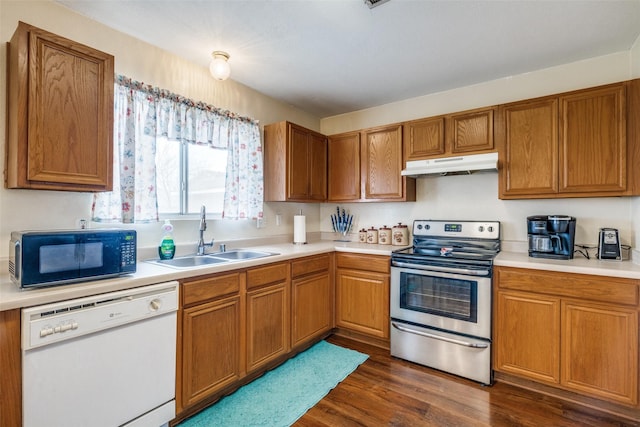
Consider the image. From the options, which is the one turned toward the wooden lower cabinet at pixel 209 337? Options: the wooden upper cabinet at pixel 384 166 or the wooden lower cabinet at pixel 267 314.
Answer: the wooden upper cabinet

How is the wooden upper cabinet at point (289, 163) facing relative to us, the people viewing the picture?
facing the viewer and to the right of the viewer

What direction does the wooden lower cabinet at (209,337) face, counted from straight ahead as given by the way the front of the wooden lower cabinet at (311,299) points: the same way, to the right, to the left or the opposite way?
the same way

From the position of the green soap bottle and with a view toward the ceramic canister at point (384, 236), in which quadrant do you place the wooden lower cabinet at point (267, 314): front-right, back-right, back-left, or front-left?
front-right

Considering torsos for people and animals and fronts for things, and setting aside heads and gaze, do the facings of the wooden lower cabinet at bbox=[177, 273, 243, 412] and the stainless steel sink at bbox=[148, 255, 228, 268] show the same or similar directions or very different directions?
same or similar directions

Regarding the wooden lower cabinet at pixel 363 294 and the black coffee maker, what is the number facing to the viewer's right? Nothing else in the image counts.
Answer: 0

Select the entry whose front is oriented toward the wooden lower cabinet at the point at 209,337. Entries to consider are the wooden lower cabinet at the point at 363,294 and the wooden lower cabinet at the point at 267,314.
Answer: the wooden lower cabinet at the point at 363,294

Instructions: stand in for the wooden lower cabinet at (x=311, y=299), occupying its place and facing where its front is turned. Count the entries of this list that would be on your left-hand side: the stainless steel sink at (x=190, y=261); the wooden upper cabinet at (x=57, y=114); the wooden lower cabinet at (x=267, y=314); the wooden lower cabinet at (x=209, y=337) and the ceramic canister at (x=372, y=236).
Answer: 1

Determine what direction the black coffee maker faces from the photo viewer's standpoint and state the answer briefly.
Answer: facing the viewer

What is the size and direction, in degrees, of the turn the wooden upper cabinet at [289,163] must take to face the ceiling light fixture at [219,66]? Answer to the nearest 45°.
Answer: approximately 90° to its right

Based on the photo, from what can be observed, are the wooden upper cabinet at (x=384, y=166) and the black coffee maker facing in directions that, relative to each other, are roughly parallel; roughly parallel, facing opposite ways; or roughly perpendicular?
roughly parallel

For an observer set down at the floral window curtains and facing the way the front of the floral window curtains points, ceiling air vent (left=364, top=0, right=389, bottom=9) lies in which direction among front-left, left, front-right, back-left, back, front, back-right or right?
front

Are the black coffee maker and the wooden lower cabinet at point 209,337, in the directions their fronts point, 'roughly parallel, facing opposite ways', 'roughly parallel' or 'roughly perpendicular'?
roughly perpendicular

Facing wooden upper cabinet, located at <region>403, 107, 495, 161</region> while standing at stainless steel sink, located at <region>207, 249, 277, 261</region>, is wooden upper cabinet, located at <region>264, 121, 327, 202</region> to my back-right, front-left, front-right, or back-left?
front-left

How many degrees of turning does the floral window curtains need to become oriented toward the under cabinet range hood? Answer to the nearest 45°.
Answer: approximately 45° to its left

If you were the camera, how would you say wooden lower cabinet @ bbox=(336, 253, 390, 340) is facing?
facing the viewer and to the left of the viewer

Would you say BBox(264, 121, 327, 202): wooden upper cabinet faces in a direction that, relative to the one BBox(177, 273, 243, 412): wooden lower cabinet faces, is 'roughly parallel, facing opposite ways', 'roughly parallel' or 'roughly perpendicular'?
roughly parallel

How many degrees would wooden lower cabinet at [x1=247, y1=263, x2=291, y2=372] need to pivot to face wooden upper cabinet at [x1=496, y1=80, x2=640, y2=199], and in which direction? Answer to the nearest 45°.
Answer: approximately 45° to its left

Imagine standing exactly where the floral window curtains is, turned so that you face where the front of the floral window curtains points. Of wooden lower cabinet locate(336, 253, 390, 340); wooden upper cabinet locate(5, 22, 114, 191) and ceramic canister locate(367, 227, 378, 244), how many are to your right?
1

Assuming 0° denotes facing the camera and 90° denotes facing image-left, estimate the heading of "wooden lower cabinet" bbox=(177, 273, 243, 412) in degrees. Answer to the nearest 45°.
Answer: approximately 315°
